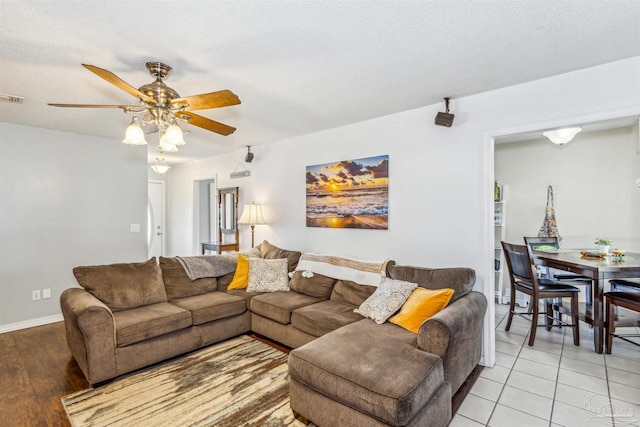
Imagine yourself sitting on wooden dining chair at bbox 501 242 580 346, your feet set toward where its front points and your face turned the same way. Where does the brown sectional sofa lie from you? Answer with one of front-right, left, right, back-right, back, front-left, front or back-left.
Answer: back

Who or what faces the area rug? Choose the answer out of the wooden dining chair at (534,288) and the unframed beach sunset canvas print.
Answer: the unframed beach sunset canvas print

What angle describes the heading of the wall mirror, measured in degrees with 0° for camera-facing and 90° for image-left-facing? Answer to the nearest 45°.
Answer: approximately 45°

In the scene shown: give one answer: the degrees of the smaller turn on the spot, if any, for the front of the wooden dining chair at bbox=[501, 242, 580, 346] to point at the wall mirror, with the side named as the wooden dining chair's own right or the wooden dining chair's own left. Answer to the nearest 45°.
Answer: approximately 135° to the wooden dining chair's own left

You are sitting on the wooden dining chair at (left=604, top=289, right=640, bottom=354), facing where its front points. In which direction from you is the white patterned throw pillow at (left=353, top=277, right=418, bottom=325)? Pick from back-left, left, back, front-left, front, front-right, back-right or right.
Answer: left

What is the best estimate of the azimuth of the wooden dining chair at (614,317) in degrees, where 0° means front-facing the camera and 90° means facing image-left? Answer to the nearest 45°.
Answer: approximately 135°

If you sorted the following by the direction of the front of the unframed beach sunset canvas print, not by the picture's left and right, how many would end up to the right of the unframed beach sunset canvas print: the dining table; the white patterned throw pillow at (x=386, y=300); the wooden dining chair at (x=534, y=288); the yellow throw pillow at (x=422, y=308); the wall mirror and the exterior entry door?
2

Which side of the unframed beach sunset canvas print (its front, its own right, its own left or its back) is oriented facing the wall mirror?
right

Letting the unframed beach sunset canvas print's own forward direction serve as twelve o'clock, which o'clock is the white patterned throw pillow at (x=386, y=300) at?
The white patterned throw pillow is roughly at 10 o'clock from the unframed beach sunset canvas print.

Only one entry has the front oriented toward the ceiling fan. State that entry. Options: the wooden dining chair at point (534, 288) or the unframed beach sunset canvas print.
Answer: the unframed beach sunset canvas print

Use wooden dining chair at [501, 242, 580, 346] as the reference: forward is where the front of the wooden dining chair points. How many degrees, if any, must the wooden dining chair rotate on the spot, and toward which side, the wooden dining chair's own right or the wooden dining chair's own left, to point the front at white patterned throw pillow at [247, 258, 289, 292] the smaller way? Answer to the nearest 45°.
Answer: approximately 180°

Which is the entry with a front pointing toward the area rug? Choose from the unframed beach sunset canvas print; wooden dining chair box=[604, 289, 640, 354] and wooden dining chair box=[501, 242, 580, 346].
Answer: the unframed beach sunset canvas print

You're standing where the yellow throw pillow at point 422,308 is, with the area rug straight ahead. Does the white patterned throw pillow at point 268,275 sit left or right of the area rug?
right

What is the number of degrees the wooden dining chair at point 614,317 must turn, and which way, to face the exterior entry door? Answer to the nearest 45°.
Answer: approximately 45° to its left

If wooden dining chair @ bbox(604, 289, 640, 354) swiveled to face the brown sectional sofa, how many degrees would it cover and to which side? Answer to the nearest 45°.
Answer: approximately 90° to its left

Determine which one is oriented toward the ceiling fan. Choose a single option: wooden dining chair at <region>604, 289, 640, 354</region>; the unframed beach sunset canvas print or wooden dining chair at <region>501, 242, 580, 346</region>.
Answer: the unframed beach sunset canvas print

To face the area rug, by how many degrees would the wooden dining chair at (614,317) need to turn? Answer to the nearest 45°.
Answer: approximately 90° to its left
